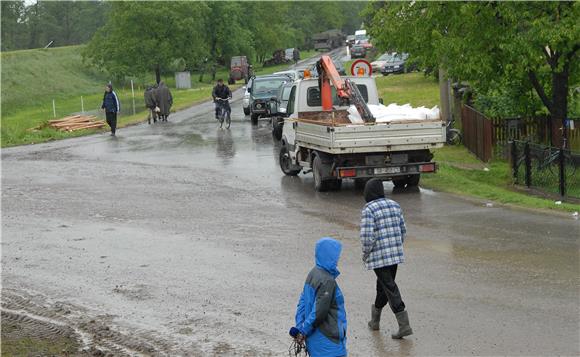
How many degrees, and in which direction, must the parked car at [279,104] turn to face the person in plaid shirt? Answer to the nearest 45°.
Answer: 0° — it already faces them

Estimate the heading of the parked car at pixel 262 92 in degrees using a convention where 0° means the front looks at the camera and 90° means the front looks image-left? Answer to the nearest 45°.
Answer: approximately 0°

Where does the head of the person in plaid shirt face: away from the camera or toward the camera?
away from the camera

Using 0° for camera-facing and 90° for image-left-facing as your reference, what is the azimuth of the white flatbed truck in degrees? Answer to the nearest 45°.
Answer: approximately 135°

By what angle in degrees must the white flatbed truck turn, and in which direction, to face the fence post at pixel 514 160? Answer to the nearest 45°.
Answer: approximately 90° to its right

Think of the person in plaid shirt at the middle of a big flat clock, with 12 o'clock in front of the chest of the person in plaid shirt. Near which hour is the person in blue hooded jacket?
The person in blue hooded jacket is roughly at 8 o'clock from the person in plaid shirt.

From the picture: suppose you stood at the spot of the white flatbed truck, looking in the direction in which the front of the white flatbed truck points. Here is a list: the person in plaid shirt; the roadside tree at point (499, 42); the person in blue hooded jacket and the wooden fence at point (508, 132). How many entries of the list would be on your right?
2

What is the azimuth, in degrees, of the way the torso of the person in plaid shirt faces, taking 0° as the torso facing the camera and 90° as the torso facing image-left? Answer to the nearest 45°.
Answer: approximately 135°

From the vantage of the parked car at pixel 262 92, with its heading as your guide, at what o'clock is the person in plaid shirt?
The person in plaid shirt is roughly at 12 o'clock from the parked car.

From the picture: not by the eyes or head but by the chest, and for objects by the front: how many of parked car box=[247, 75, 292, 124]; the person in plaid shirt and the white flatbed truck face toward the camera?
1
